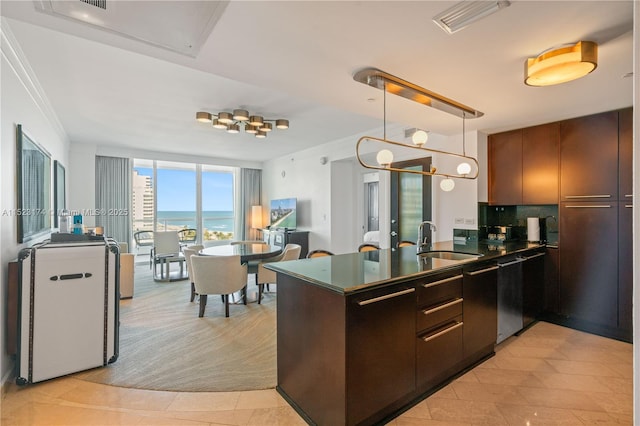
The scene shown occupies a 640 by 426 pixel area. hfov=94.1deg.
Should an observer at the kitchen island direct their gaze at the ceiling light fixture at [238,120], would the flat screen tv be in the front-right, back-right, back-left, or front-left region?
front-right

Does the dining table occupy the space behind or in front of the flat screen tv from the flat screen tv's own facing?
in front

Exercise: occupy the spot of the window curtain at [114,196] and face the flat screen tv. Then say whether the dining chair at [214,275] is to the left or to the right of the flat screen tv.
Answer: right

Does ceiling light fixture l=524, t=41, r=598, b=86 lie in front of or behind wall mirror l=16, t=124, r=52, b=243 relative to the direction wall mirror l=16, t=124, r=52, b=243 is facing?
in front

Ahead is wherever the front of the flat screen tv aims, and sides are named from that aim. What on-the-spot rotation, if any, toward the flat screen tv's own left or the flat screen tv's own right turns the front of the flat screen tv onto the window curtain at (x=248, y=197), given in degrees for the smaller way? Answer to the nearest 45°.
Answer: approximately 90° to the flat screen tv's own right

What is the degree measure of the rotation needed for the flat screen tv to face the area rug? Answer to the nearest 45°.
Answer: approximately 45° to its left

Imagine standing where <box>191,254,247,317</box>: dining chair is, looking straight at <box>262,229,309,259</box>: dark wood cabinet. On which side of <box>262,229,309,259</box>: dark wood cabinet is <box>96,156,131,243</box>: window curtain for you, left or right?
left

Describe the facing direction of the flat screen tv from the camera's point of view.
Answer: facing the viewer and to the left of the viewer

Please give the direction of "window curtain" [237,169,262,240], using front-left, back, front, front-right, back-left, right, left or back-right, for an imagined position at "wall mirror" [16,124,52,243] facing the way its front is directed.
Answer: left

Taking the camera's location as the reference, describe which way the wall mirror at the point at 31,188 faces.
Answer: facing the viewer and to the right of the viewer

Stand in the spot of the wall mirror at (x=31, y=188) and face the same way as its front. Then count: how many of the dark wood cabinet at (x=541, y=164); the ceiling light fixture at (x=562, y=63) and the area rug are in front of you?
3

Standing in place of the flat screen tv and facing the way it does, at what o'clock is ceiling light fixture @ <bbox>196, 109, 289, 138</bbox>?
The ceiling light fixture is roughly at 11 o'clock from the flat screen tv.

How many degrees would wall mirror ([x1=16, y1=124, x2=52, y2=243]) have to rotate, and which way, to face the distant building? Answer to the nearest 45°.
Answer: approximately 90° to its left

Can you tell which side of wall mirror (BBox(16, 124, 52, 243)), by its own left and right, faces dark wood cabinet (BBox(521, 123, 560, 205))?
front

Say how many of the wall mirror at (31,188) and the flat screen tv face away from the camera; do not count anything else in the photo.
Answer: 0
